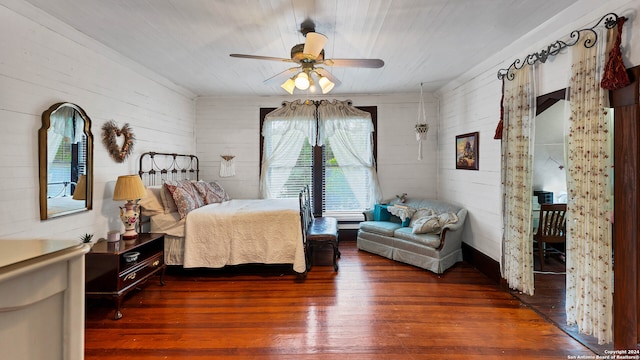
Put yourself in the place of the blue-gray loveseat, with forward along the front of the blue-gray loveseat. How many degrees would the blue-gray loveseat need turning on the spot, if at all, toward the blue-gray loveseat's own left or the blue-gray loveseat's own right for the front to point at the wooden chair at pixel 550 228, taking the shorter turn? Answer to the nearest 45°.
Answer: approximately 135° to the blue-gray loveseat's own left

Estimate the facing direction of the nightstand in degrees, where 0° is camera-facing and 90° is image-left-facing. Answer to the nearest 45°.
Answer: approximately 315°

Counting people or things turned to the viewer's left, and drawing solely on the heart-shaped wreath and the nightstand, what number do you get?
0

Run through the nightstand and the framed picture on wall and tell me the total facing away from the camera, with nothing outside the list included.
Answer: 0

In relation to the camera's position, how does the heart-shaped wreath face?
facing the viewer and to the right of the viewer

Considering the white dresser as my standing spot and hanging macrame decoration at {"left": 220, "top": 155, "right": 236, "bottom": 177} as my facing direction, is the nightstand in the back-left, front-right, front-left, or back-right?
front-left

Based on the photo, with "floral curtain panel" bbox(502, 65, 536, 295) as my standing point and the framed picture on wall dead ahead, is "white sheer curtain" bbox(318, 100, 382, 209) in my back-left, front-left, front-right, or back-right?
front-left

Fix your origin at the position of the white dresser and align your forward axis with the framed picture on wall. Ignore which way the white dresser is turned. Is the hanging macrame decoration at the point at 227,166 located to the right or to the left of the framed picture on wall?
left

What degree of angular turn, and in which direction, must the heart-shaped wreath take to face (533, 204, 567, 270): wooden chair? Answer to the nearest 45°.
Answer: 0° — it already faces it

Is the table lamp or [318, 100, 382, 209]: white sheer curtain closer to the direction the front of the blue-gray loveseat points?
the table lamp

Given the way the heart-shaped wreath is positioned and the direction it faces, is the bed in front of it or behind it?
in front

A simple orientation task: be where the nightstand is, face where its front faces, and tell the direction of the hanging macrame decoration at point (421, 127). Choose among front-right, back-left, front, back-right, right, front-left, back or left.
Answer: front-left

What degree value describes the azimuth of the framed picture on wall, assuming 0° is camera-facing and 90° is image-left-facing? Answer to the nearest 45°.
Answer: approximately 45°

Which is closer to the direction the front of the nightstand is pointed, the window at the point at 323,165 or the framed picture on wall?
the framed picture on wall

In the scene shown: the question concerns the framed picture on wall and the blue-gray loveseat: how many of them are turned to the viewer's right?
0

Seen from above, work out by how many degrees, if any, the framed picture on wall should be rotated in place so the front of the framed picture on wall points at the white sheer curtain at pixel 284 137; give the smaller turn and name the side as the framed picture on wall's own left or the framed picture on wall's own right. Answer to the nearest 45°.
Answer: approximately 45° to the framed picture on wall's own right

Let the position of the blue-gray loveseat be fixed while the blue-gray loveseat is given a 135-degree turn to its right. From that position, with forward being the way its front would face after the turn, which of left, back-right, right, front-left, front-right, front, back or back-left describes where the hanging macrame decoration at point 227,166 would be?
left

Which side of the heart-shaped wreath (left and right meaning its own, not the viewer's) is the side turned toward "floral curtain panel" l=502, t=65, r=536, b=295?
front

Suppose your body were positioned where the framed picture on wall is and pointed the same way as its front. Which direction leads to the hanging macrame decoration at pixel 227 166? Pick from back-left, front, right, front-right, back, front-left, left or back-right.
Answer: front-right
